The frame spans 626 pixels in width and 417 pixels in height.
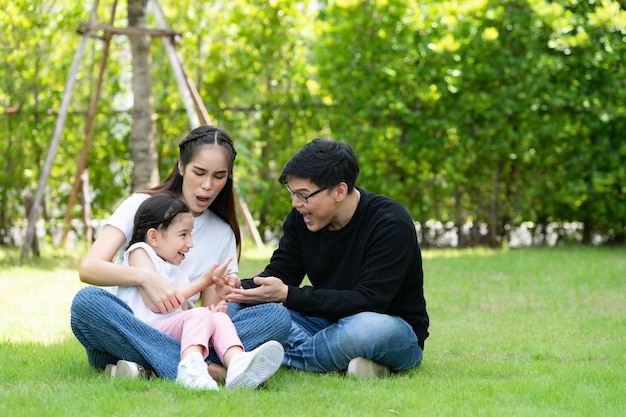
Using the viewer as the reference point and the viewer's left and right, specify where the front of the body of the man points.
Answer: facing the viewer and to the left of the viewer

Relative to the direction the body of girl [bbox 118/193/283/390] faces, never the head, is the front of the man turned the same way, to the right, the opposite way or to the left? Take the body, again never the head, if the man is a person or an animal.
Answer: to the right

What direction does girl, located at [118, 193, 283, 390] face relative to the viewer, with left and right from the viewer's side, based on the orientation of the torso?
facing the viewer and to the right of the viewer

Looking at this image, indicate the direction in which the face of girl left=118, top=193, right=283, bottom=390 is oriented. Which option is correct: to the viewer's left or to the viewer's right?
to the viewer's right

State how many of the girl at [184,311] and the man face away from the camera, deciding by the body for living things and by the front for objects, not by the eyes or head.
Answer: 0

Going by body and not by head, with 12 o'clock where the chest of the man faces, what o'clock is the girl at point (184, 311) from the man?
The girl is roughly at 1 o'clock from the man.

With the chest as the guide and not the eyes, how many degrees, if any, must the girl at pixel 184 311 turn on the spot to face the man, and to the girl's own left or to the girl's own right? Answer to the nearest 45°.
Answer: approximately 45° to the girl's own left

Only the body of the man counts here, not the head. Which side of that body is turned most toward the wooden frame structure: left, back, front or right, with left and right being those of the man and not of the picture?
right

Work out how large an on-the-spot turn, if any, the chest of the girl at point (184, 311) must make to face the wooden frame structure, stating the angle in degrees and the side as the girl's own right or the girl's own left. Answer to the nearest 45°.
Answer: approximately 135° to the girl's own left
